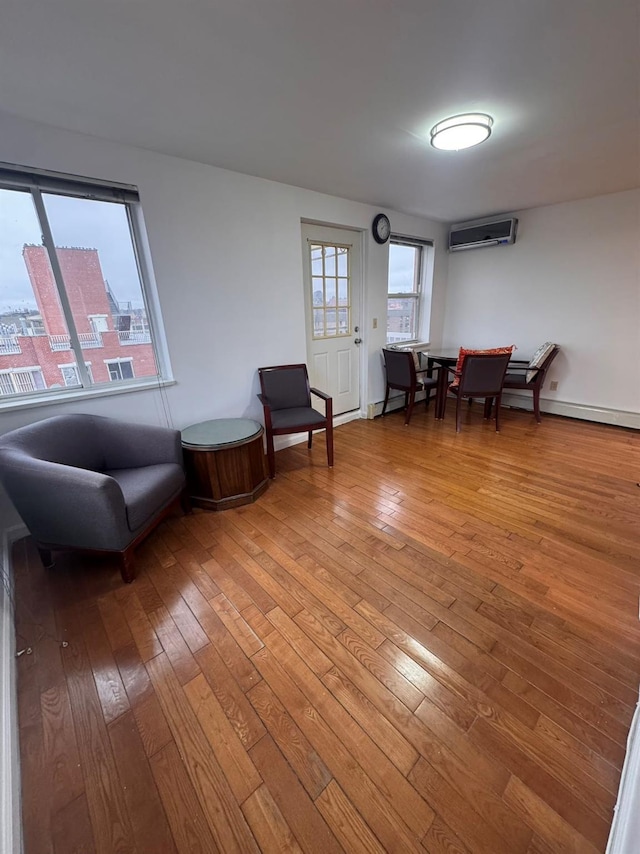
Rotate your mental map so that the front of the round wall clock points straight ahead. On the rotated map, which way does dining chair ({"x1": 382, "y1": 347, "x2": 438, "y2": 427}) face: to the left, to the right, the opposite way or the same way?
to the left

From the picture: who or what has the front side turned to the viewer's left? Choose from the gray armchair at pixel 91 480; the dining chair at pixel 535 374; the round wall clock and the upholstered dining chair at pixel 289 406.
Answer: the dining chair

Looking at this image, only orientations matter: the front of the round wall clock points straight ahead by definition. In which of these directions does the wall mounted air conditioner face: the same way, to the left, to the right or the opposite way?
to the right

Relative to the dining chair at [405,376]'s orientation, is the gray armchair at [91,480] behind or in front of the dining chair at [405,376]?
behind

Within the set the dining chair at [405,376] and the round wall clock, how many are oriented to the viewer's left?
0

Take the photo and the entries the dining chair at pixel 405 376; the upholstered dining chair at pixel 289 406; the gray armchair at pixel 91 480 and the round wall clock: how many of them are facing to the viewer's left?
0

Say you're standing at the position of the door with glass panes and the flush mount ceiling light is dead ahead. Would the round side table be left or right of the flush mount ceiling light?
right

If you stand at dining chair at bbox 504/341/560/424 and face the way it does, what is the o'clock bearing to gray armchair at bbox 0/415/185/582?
The gray armchair is roughly at 10 o'clock from the dining chair.

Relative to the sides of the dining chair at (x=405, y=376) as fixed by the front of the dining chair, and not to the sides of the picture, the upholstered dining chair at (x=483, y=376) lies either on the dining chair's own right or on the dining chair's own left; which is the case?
on the dining chair's own right

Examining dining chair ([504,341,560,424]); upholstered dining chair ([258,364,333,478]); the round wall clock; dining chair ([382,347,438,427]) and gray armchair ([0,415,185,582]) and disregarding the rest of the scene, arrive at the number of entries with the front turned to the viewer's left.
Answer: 1

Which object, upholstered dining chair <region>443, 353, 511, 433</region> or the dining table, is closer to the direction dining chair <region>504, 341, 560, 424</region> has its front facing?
the dining table

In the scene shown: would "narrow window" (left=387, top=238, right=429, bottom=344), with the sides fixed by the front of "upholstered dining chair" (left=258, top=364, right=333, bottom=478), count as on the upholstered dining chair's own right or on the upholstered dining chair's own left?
on the upholstered dining chair's own left

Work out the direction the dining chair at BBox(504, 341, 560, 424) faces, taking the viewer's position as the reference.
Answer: facing to the left of the viewer

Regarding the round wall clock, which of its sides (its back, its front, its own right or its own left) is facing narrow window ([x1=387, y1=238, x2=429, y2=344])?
left

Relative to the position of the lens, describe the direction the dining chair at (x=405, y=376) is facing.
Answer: facing away from the viewer and to the right of the viewer

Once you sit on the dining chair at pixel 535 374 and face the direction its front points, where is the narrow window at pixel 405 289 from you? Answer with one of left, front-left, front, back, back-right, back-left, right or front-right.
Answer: front

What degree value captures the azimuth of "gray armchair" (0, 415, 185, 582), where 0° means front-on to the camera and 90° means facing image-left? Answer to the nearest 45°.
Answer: approximately 315°
